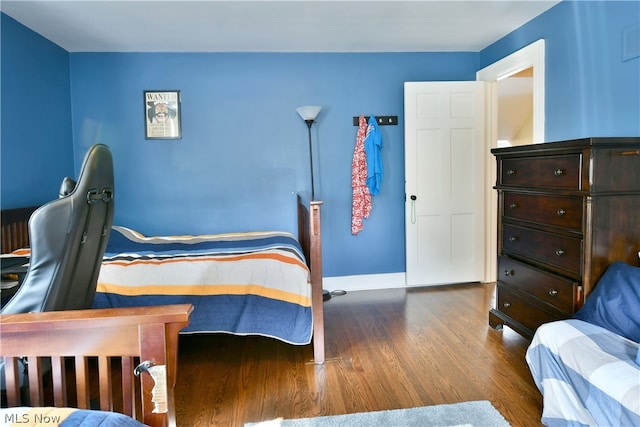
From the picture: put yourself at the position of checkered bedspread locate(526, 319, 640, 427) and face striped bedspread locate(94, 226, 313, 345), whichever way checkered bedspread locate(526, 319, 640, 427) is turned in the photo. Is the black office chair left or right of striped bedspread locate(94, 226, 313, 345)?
left

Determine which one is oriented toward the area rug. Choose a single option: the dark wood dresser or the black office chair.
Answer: the dark wood dresser

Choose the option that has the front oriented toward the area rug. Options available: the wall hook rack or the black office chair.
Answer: the wall hook rack

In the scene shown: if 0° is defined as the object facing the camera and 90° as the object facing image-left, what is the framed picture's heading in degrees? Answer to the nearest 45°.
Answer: approximately 0°

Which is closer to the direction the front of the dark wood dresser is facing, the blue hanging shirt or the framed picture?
the framed picture

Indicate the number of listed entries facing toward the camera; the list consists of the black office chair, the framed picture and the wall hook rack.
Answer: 2

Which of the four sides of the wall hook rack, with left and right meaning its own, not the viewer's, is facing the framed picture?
right

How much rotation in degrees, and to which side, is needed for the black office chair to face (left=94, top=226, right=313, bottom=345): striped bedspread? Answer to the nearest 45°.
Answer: approximately 90° to its right

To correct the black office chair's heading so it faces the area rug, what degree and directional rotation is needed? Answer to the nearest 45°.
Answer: approximately 135° to its right

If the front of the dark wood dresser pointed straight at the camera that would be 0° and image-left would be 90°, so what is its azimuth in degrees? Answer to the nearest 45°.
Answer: approximately 45°

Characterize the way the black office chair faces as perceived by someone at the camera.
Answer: facing away from the viewer and to the left of the viewer

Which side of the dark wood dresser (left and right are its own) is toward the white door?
right
